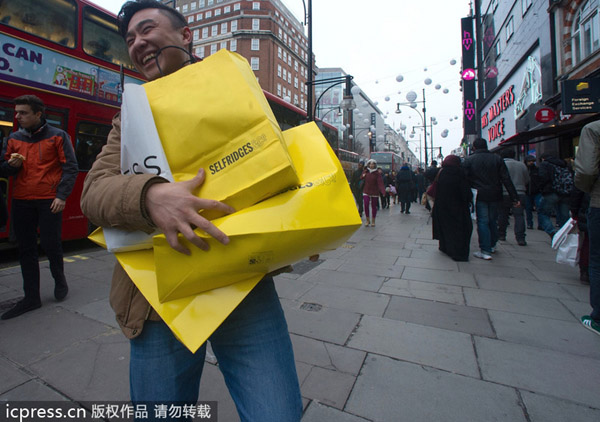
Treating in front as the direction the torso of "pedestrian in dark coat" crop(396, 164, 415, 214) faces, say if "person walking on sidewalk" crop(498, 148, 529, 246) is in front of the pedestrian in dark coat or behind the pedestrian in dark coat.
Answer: behind

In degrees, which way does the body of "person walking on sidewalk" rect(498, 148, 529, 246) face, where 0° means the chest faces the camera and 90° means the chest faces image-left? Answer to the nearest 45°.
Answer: approximately 180°

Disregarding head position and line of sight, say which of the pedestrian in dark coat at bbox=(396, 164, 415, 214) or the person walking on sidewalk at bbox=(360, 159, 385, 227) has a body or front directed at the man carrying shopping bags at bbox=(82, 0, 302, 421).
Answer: the person walking on sidewalk

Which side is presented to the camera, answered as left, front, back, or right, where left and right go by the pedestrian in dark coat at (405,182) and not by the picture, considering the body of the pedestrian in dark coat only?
back

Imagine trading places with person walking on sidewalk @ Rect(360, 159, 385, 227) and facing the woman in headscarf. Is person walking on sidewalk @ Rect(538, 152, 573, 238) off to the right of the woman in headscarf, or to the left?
left
